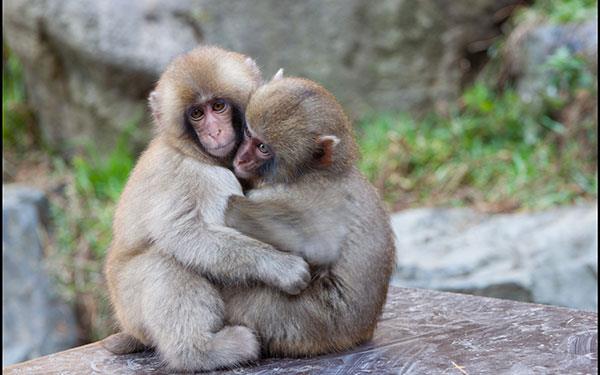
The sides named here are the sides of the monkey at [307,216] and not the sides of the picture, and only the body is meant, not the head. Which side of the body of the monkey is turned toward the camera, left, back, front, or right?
left

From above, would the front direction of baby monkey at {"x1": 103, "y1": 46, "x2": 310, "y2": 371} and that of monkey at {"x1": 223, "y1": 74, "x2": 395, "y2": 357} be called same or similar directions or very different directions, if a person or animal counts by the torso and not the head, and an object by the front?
very different directions
